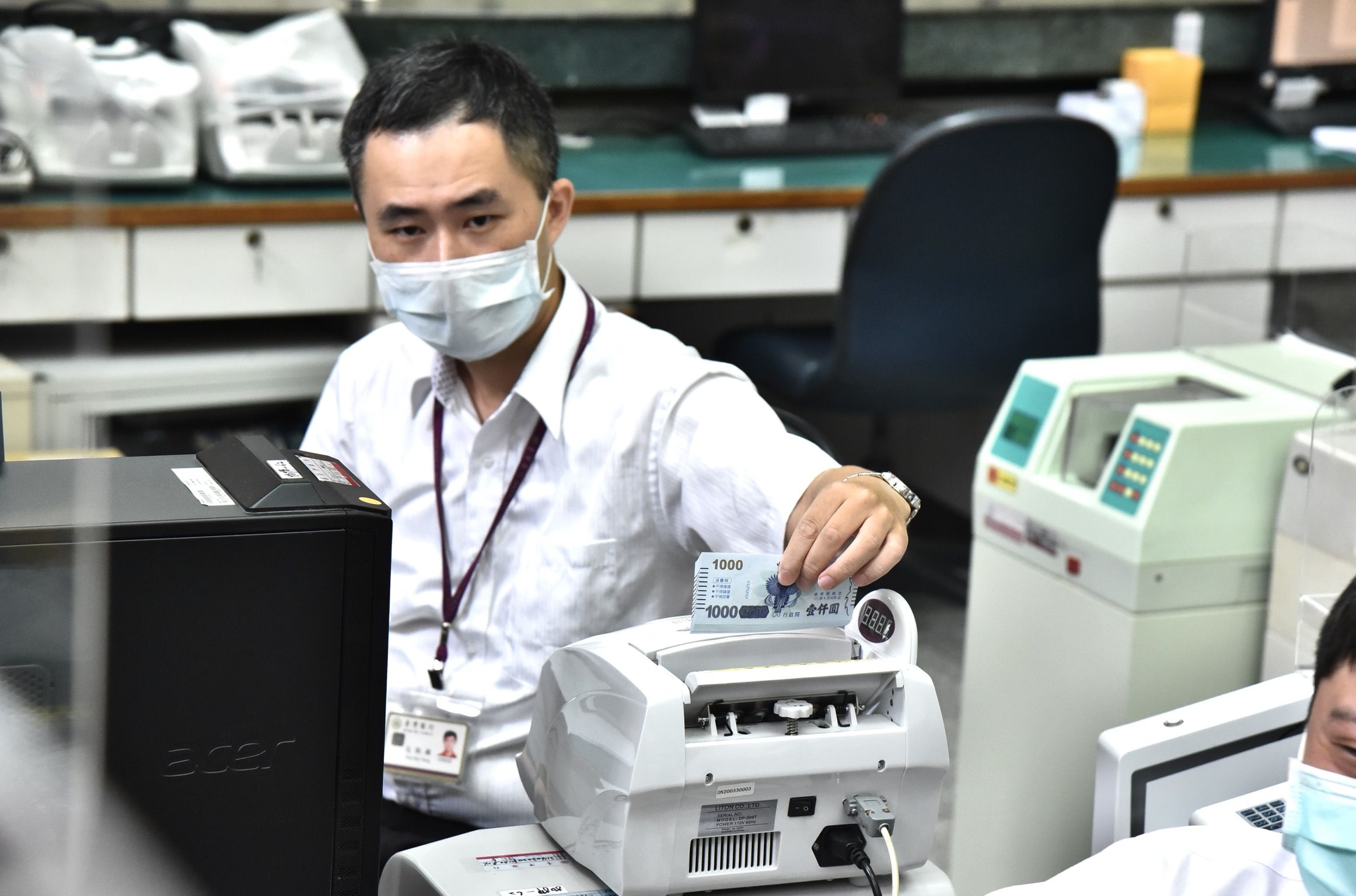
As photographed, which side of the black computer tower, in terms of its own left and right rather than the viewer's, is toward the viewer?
right

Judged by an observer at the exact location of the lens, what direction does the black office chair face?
facing away from the viewer and to the left of the viewer

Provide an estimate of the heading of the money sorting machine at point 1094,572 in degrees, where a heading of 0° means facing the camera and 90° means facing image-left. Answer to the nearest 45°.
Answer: approximately 45°

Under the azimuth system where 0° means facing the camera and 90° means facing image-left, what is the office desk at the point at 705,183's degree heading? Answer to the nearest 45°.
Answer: approximately 0°

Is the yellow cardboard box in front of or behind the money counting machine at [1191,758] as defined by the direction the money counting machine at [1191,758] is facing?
behind

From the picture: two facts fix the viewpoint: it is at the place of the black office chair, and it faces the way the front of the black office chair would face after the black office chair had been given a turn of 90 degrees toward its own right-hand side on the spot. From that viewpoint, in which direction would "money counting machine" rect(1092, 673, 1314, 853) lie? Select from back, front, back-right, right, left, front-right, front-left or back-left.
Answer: back-right

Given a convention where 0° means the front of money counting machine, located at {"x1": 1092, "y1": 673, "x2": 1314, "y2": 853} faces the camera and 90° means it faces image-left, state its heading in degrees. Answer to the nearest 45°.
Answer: approximately 315°

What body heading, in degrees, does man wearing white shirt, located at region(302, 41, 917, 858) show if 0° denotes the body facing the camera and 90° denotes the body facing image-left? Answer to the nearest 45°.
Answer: approximately 45°
